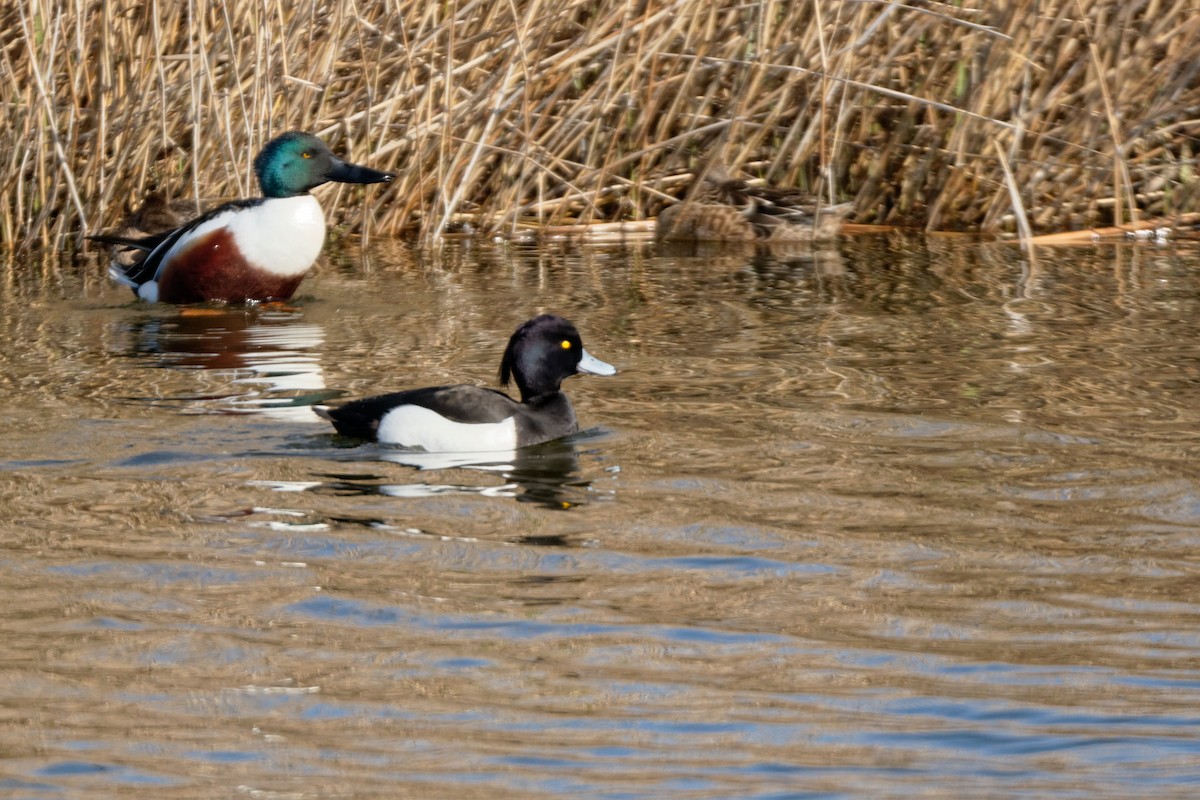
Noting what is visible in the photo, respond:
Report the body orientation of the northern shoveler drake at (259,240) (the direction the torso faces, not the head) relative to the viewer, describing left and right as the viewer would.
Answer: facing to the right of the viewer

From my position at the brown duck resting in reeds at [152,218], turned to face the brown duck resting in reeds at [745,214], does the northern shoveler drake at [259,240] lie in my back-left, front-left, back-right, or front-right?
front-right

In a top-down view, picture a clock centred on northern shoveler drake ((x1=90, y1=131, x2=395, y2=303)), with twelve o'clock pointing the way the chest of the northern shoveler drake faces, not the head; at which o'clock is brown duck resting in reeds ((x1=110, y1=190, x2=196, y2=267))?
The brown duck resting in reeds is roughly at 8 o'clock from the northern shoveler drake.

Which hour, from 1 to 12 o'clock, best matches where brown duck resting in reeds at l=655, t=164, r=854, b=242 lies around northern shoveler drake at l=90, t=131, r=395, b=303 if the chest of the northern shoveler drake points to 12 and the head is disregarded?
The brown duck resting in reeds is roughly at 11 o'clock from the northern shoveler drake.
